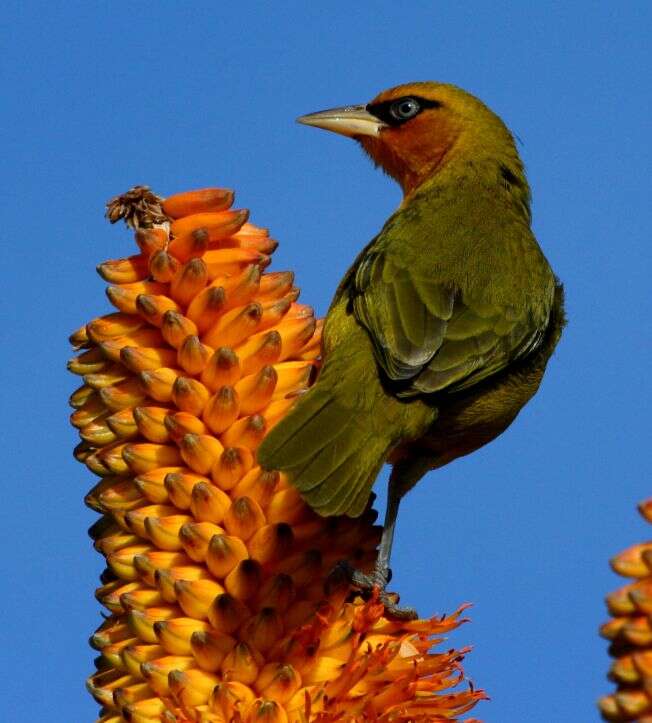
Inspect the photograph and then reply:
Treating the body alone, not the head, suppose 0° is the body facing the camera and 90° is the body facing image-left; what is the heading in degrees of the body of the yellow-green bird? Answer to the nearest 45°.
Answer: approximately 225°

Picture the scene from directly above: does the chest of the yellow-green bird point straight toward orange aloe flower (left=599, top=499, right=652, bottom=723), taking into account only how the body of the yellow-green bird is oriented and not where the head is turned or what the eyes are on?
no
